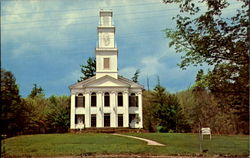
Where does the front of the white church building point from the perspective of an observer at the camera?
facing the viewer

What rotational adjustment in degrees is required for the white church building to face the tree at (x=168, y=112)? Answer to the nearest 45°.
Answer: approximately 45° to its left

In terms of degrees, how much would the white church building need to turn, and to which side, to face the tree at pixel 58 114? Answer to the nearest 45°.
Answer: approximately 45° to its right

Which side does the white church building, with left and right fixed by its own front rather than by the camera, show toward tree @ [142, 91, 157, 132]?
left

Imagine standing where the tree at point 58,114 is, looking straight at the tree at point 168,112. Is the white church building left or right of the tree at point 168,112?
left
